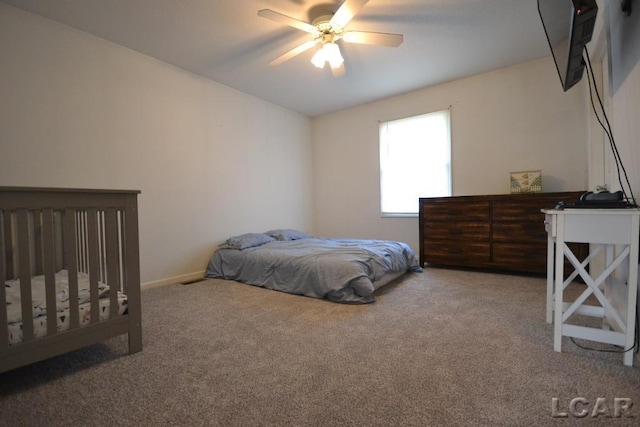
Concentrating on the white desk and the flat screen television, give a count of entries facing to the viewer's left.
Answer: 2

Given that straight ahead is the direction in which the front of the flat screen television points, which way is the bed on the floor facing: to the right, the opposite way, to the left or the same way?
the opposite way

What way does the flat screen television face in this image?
to the viewer's left

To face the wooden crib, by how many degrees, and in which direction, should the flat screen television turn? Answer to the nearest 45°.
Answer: approximately 45° to its left

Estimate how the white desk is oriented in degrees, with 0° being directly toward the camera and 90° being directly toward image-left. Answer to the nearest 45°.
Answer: approximately 90°

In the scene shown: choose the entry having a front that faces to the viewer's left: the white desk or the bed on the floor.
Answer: the white desk

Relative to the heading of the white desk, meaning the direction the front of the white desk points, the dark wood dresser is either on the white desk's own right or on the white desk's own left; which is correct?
on the white desk's own right

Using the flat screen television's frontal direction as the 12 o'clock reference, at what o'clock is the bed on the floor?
The bed on the floor is roughly at 12 o'clock from the flat screen television.

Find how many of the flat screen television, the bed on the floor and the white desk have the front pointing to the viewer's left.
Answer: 2

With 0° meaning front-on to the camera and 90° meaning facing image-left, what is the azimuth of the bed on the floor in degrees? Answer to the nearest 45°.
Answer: approximately 315°
